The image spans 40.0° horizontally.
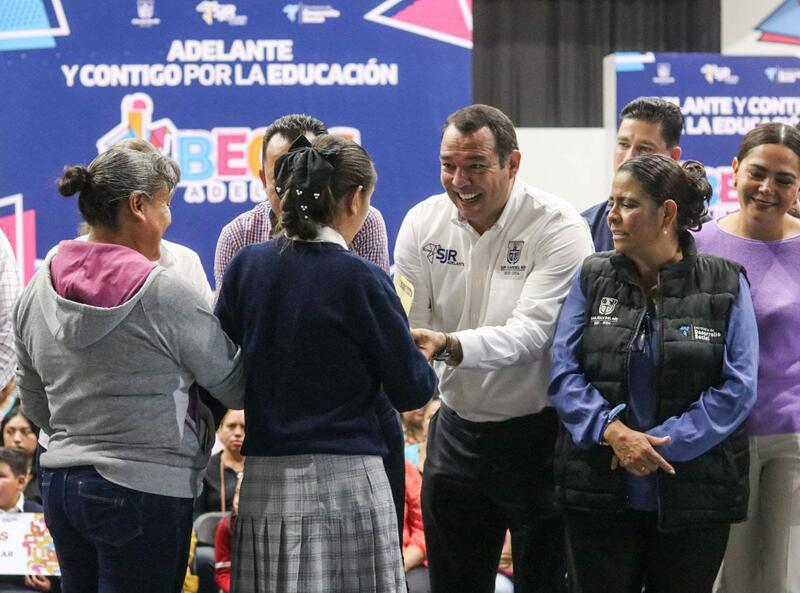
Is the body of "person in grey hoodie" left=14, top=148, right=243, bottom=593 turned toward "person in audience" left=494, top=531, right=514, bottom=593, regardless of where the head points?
yes

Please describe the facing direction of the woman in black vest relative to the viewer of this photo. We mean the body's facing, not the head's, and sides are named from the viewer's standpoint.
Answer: facing the viewer

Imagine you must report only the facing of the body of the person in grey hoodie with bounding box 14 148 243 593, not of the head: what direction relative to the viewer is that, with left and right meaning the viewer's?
facing away from the viewer and to the right of the viewer

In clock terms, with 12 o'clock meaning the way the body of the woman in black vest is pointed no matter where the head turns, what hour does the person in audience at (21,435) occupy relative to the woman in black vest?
The person in audience is roughly at 4 o'clock from the woman in black vest.

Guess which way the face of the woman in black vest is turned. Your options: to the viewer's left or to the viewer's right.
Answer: to the viewer's left

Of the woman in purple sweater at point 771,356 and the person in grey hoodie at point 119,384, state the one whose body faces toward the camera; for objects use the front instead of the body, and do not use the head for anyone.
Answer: the woman in purple sweater

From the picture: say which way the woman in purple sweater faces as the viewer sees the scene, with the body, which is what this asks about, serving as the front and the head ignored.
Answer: toward the camera

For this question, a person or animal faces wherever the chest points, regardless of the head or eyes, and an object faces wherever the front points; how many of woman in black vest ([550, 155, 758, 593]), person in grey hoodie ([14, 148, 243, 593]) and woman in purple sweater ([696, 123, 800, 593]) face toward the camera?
2

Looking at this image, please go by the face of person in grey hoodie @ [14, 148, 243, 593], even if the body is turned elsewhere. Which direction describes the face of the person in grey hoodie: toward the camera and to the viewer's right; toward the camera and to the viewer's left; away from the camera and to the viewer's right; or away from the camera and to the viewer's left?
away from the camera and to the viewer's right

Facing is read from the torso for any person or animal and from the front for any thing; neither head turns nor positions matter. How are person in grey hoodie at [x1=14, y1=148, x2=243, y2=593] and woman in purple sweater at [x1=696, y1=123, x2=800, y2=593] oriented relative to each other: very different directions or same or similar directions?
very different directions

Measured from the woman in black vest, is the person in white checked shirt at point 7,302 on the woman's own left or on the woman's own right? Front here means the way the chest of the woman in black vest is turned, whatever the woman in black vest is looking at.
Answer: on the woman's own right
